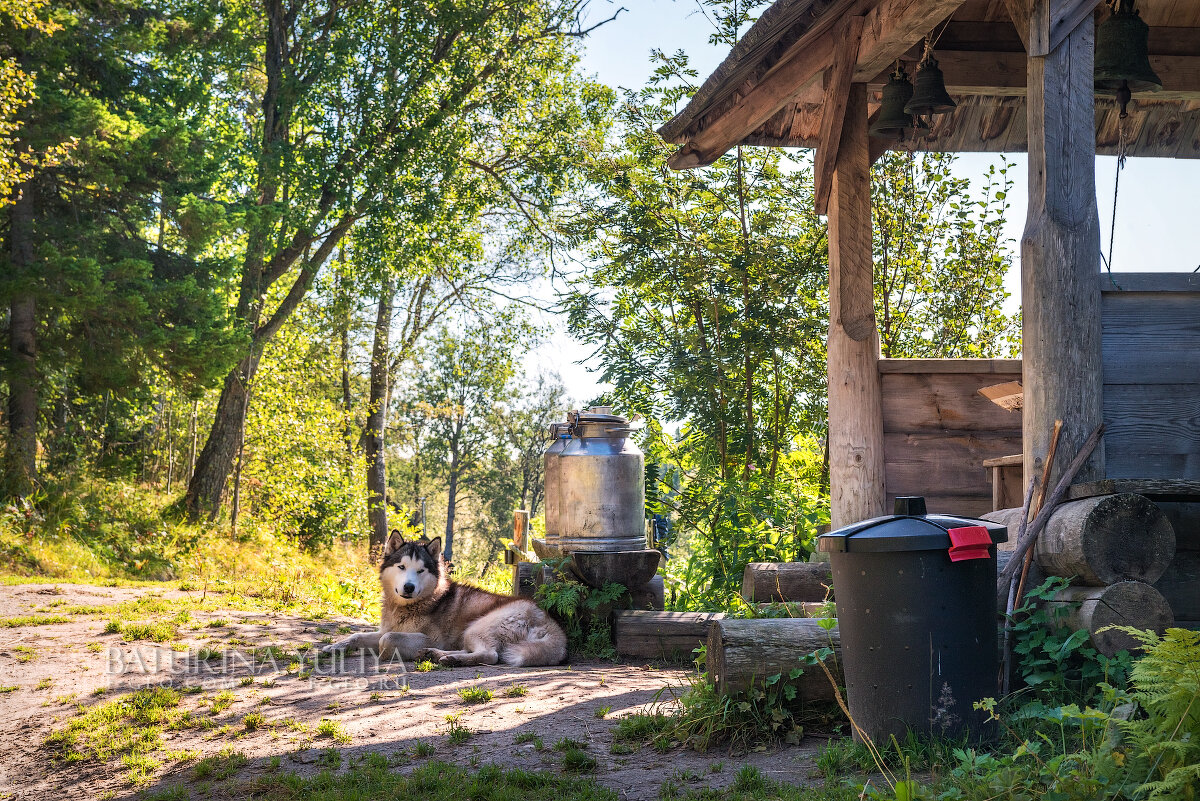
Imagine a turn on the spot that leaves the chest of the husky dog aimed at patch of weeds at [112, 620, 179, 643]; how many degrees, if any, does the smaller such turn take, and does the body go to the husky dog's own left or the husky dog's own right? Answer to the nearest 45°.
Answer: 0° — it already faces it

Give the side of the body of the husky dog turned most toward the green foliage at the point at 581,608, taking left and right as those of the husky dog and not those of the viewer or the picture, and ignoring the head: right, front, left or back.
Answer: back

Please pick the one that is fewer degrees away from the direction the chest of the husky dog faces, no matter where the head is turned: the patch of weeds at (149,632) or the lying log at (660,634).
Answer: the patch of weeds

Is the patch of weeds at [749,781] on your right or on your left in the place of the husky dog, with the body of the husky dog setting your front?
on your left

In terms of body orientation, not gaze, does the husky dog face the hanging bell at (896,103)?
no

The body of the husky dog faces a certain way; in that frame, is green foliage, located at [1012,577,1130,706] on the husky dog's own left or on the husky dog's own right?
on the husky dog's own left

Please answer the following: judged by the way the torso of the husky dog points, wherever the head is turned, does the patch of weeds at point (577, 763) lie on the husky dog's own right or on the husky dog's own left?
on the husky dog's own left

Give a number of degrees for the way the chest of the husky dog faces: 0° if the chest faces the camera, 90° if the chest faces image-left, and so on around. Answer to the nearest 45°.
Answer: approximately 90°

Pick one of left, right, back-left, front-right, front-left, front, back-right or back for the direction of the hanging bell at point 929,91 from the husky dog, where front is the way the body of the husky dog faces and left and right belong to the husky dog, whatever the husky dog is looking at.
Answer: back-left

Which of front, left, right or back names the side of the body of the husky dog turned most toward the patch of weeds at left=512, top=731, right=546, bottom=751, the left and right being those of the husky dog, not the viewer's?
left

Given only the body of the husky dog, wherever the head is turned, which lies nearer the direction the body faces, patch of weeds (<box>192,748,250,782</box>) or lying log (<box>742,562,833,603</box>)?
the patch of weeds

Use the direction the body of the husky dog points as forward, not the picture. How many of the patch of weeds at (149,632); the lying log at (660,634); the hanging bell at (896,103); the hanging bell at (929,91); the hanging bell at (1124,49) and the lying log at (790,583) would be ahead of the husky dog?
1

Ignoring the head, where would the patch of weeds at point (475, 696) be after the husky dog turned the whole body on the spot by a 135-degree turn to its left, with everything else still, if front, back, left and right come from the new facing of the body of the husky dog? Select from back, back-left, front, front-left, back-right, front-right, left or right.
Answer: front-right

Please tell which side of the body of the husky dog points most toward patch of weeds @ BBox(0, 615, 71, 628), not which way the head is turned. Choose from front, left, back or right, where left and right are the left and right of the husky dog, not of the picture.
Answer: front

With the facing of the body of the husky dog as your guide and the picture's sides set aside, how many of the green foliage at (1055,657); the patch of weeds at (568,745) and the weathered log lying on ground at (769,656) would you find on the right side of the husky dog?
0

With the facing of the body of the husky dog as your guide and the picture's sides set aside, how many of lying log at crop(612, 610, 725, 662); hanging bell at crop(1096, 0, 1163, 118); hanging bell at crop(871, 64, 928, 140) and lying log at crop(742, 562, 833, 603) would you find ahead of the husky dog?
0

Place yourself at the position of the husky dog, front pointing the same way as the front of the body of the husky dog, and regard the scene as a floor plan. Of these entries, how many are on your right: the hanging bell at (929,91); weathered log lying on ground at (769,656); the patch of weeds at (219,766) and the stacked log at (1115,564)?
0

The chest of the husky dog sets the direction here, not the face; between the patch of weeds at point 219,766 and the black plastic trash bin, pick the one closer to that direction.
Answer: the patch of weeds

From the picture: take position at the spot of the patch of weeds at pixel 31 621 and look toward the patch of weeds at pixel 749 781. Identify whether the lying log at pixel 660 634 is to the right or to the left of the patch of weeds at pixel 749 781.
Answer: left
